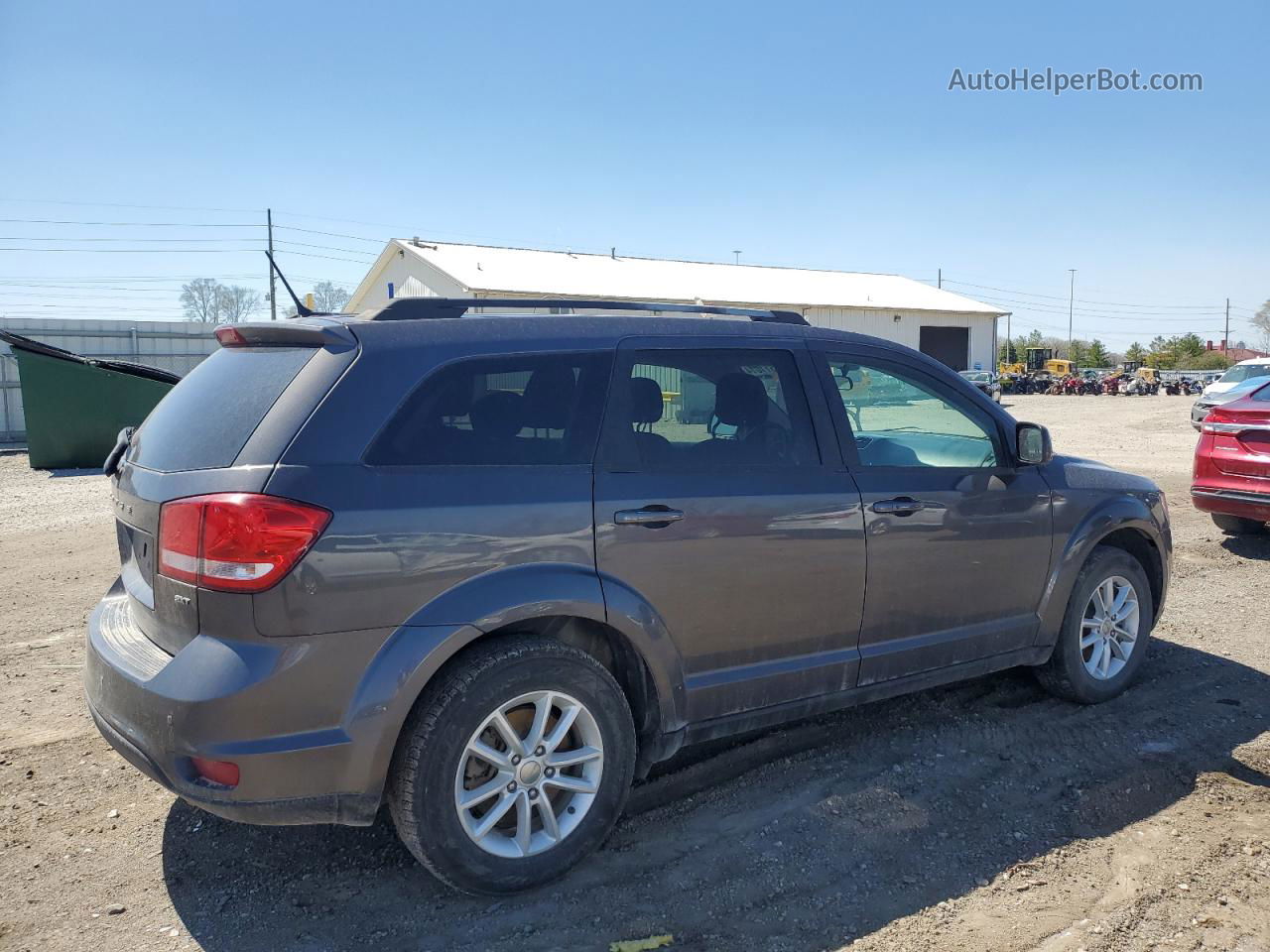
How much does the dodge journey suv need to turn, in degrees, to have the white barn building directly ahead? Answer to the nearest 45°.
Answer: approximately 45° to its left

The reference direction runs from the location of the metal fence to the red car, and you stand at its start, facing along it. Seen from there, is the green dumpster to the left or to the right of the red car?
right

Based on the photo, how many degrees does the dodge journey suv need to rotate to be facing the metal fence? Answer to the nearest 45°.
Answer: approximately 90° to its left

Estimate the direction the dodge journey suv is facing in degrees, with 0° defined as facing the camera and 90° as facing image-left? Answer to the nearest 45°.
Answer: approximately 225°

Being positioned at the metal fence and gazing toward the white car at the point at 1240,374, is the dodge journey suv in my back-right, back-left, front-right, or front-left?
front-right

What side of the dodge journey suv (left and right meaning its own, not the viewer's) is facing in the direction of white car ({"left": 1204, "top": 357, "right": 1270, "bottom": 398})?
front

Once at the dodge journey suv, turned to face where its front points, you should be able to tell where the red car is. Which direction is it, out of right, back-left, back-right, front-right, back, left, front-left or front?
front

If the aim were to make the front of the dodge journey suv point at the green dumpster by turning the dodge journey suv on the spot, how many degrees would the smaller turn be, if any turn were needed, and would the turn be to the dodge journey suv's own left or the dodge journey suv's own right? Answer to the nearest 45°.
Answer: approximately 90° to the dodge journey suv's own left

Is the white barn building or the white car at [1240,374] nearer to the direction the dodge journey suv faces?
the white car

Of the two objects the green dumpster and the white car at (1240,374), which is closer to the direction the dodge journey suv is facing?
the white car

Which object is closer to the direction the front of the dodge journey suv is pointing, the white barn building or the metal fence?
the white barn building

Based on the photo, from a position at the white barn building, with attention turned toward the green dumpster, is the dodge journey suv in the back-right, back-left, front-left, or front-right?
front-left
